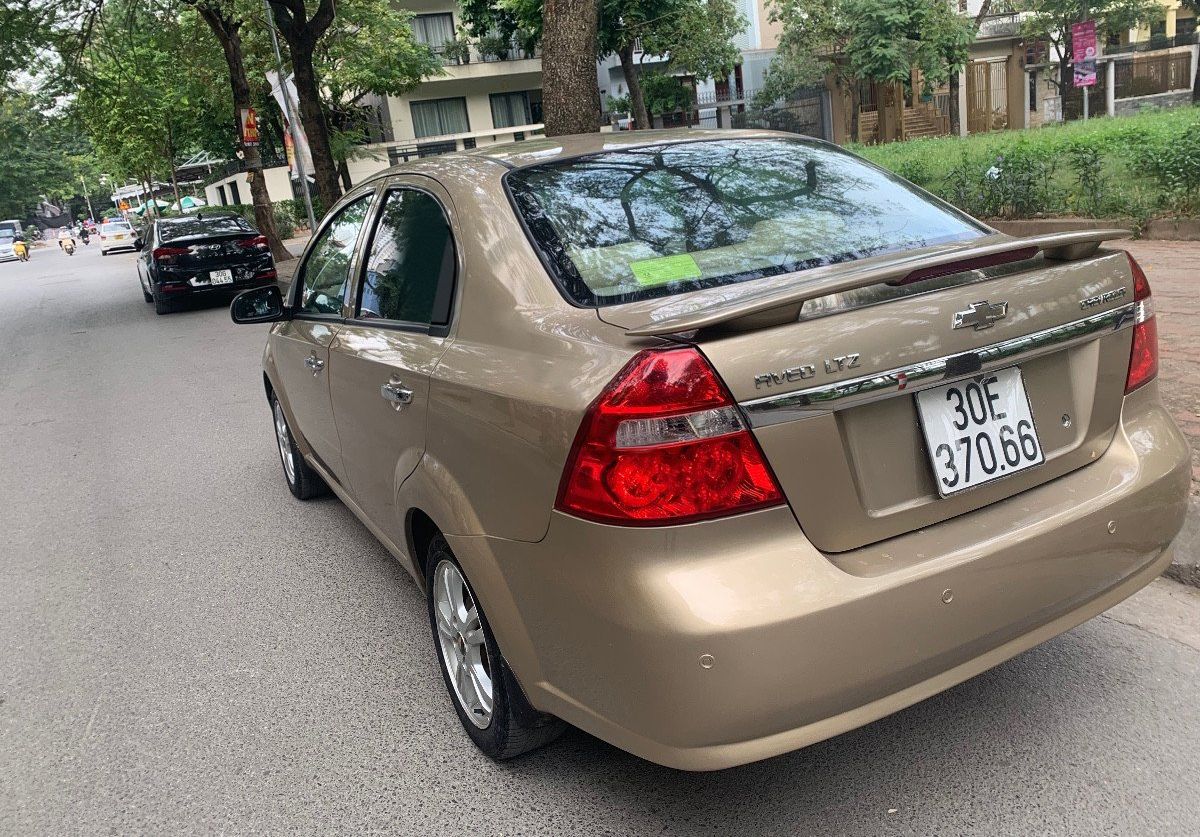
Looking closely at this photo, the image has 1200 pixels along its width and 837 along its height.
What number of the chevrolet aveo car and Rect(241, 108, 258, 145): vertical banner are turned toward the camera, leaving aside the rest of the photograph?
1

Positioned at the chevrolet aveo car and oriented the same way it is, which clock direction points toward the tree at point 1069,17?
The tree is roughly at 2 o'clock from the chevrolet aveo car.

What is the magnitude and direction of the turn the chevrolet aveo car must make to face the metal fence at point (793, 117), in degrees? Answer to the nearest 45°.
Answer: approximately 45° to its right

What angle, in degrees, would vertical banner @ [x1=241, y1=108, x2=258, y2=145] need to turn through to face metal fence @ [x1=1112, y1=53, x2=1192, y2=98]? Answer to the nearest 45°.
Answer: approximately 90° to its left

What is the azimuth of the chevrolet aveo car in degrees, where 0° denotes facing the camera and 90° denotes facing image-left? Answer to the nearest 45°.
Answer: approximately 135°

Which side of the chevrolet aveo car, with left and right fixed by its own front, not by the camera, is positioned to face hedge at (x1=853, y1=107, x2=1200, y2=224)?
right

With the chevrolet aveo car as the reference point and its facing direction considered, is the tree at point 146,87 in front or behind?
in front

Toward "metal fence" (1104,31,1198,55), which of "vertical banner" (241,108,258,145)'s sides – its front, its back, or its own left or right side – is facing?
left

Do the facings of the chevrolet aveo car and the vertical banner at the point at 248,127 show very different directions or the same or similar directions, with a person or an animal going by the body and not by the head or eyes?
very different directions

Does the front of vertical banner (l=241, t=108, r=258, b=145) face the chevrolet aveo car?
yes

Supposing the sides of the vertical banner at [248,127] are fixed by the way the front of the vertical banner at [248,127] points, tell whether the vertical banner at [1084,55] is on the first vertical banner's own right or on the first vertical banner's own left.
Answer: on the first vertical banner's own left

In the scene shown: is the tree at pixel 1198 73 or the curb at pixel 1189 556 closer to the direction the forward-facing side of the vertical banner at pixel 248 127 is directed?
the curb
